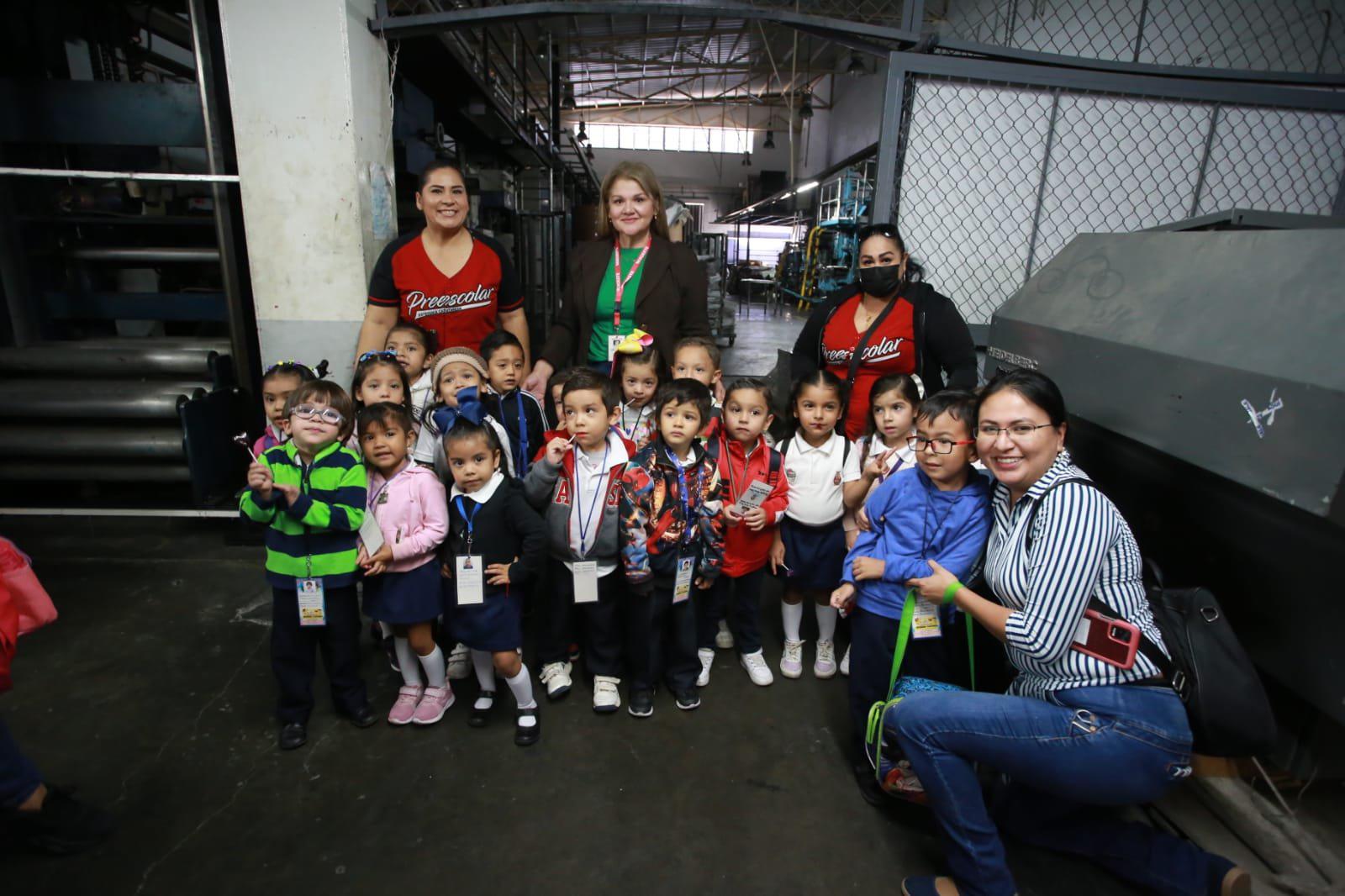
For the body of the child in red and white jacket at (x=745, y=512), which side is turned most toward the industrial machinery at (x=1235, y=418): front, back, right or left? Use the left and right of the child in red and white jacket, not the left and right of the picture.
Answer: left

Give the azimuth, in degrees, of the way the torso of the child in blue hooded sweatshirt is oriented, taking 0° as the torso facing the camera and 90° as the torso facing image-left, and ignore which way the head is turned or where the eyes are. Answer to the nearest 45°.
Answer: approximately 45°

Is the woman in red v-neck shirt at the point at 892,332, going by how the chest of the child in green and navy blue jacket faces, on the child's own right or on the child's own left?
on the child's own left

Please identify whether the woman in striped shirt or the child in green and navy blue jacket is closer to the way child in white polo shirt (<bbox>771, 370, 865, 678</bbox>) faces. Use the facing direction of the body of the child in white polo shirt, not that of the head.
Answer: the woman in striped shirt

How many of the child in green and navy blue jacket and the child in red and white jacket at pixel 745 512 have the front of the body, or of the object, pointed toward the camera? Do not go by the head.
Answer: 2

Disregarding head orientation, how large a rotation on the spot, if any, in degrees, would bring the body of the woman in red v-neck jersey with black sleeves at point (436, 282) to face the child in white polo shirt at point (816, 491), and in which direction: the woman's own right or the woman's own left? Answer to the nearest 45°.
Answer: approximately 45° to the woman's own left

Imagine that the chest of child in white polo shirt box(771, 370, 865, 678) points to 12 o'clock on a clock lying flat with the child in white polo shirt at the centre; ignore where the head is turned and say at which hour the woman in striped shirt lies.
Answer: The woman in striped shirt is roughly at 11 o'clock from the child in white polo shirt.

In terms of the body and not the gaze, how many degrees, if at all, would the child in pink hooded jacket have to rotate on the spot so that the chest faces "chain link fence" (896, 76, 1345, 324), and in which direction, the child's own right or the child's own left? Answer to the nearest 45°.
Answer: approximately 135° to the child's own left

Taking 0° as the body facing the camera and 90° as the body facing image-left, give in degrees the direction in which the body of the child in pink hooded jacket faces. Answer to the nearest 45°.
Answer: approximately 45°

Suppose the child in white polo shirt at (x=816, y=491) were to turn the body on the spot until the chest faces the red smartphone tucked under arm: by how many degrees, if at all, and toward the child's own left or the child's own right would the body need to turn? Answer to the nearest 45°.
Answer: approximately 45° to the child's own left
